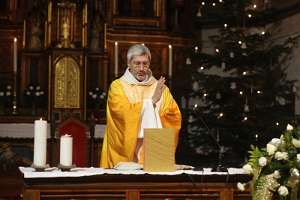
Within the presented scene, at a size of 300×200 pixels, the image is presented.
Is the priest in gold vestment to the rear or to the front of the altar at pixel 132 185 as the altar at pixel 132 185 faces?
to the rear

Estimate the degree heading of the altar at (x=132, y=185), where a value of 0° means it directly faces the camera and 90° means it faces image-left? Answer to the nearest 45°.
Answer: approximately 0°

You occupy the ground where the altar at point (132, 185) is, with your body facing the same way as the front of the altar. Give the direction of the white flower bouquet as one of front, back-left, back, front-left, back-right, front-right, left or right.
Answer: front-left

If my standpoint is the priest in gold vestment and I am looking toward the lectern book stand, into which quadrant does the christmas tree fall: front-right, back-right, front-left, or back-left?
back-left
